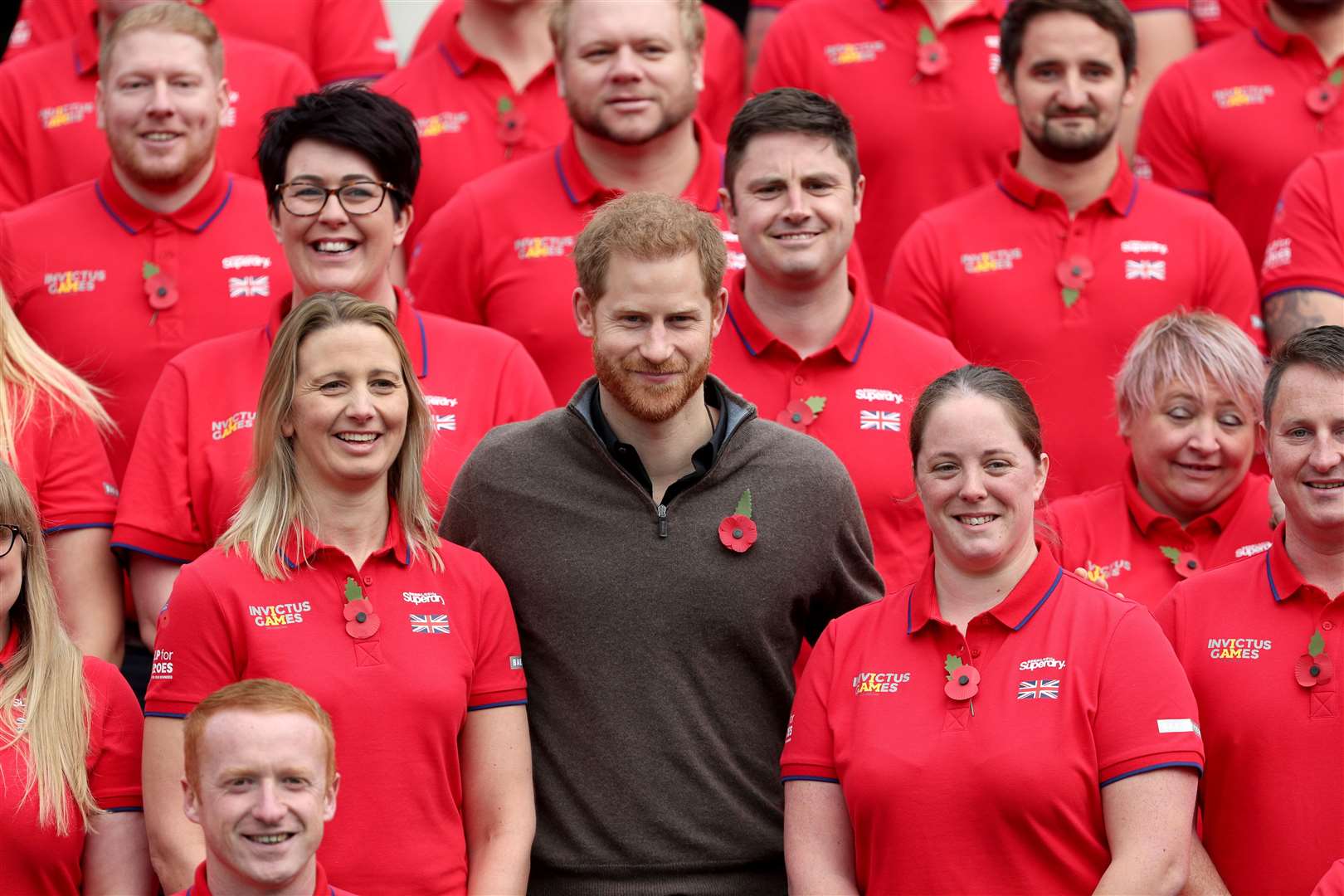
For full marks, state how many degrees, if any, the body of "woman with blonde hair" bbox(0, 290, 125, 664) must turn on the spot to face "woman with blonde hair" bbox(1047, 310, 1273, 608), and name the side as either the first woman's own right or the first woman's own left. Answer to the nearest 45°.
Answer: approximately 135° to the first woman's own left

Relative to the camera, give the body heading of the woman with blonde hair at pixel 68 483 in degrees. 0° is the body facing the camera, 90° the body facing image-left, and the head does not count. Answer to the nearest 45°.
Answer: approximately 45°

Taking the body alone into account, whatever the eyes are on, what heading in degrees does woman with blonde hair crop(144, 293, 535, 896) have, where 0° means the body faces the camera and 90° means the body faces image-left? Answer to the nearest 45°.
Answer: approximately 0°

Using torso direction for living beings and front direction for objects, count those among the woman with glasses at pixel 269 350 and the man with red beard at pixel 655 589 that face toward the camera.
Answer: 2
